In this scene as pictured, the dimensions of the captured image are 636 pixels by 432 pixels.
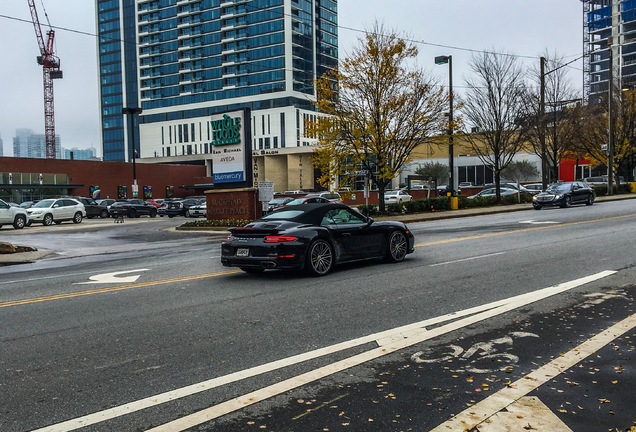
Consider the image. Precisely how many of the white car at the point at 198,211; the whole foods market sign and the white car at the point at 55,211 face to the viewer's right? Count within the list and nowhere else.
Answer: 0

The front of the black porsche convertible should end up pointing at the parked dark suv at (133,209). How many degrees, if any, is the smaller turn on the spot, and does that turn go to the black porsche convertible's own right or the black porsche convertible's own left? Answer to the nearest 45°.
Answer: approximately 45° to the black porsche convertible's own left

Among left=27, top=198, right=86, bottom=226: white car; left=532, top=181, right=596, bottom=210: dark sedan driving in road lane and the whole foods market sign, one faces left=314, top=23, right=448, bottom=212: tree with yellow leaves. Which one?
the dark sedan driving in road lane

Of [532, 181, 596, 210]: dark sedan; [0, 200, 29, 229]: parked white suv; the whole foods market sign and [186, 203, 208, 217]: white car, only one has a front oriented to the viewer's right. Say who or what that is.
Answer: the parked white suv

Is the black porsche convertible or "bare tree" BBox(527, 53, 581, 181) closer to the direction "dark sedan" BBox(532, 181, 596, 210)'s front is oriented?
the black porsche convertible

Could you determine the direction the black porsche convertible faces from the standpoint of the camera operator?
facing away from the viewer and to the right of the viewer

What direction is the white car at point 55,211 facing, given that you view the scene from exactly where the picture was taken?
facing the viewer and to the left of the viewer

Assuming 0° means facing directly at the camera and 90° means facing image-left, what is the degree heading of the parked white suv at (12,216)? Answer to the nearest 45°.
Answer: approximately 270°
